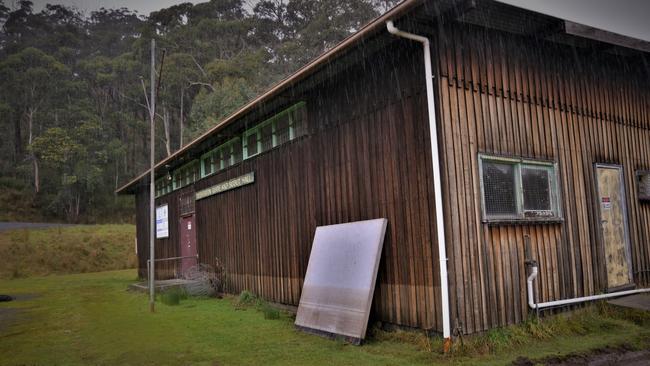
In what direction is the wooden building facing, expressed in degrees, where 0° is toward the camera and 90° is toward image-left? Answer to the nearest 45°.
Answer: approximately 45°

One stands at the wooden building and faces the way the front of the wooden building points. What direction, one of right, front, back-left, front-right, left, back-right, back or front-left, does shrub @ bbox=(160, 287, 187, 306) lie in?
right
